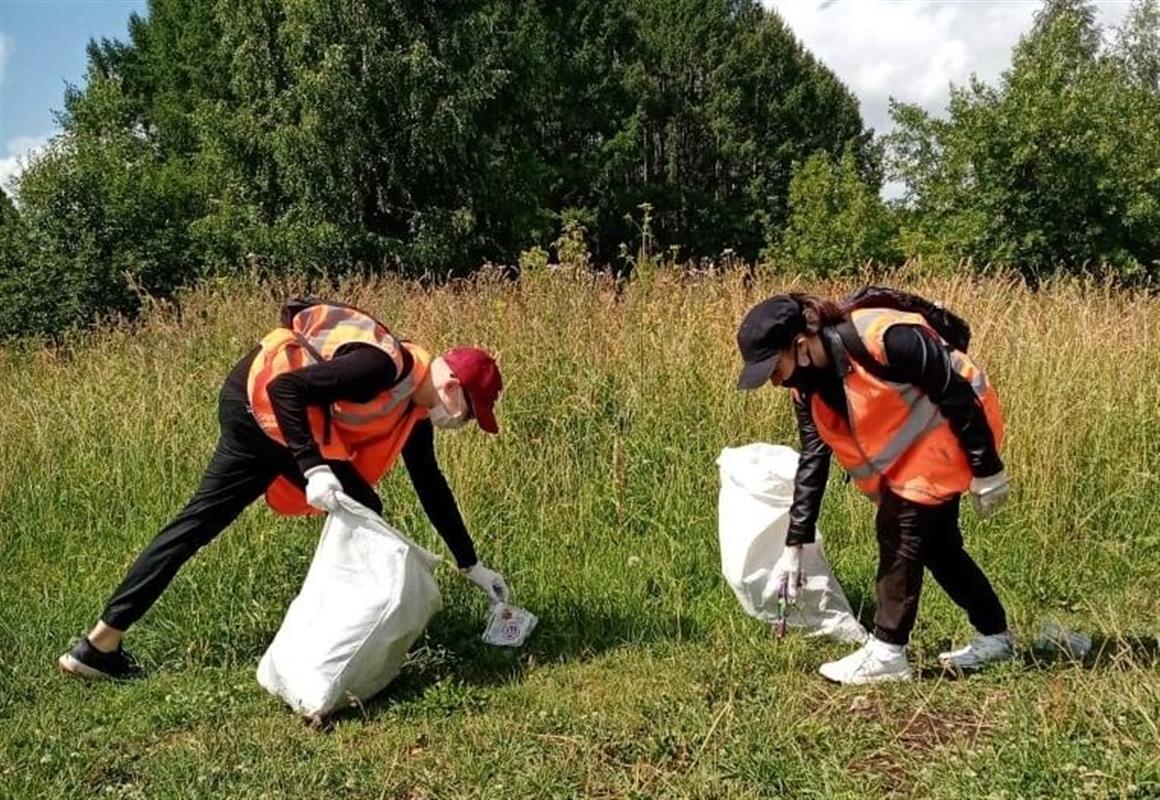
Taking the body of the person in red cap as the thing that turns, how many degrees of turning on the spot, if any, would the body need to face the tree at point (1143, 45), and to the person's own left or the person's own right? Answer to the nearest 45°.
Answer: approximately 45° to the person's own left

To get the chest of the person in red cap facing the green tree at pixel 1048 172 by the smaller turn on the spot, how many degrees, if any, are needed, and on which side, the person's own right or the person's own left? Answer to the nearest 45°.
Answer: approximately 45° to the person's own left

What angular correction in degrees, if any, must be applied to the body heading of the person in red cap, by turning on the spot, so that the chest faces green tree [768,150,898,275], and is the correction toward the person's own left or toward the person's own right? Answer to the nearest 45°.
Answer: approximately 45° to the person's own left

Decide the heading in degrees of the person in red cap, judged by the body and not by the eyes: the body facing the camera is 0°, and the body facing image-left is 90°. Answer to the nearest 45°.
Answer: approximately 270°

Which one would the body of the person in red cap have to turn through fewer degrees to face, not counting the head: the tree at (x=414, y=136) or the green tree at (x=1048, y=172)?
the green tree

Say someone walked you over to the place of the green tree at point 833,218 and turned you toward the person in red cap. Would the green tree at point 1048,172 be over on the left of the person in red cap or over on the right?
left

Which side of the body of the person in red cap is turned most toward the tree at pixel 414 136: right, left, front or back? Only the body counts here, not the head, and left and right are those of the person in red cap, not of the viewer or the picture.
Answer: left
